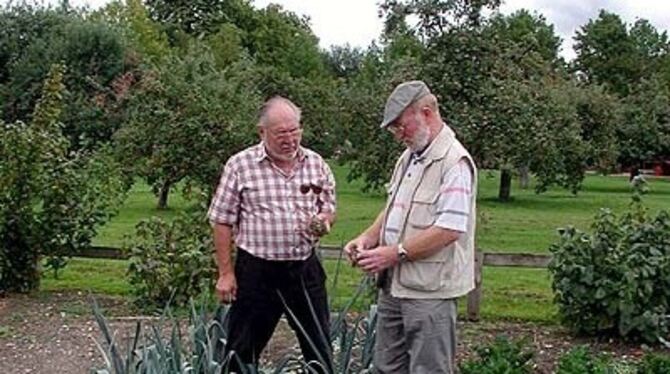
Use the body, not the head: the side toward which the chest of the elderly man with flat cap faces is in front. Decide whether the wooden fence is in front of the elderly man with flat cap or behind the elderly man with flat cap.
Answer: behind

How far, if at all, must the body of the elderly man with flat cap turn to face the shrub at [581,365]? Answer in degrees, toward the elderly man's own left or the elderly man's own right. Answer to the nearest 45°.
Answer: approximately 180°

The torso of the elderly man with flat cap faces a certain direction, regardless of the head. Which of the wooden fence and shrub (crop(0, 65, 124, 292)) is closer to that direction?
the shrub

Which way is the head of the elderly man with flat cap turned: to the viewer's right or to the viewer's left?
to the viewer's left

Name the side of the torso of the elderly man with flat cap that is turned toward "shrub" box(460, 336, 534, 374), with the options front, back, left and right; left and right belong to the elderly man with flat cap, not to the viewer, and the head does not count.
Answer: back

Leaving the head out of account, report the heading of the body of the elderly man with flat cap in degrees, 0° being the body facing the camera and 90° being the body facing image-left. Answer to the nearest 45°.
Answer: approximately 45°

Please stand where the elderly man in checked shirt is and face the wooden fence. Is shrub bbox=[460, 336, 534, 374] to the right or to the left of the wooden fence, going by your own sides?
right

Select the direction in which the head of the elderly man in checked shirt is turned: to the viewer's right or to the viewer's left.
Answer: to the viewer's right

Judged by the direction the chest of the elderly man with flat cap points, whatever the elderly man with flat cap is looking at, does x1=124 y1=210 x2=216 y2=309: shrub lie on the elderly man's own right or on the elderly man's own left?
on the elderly man's own right

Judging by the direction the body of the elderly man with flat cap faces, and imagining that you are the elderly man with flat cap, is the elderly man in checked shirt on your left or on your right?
on your right
